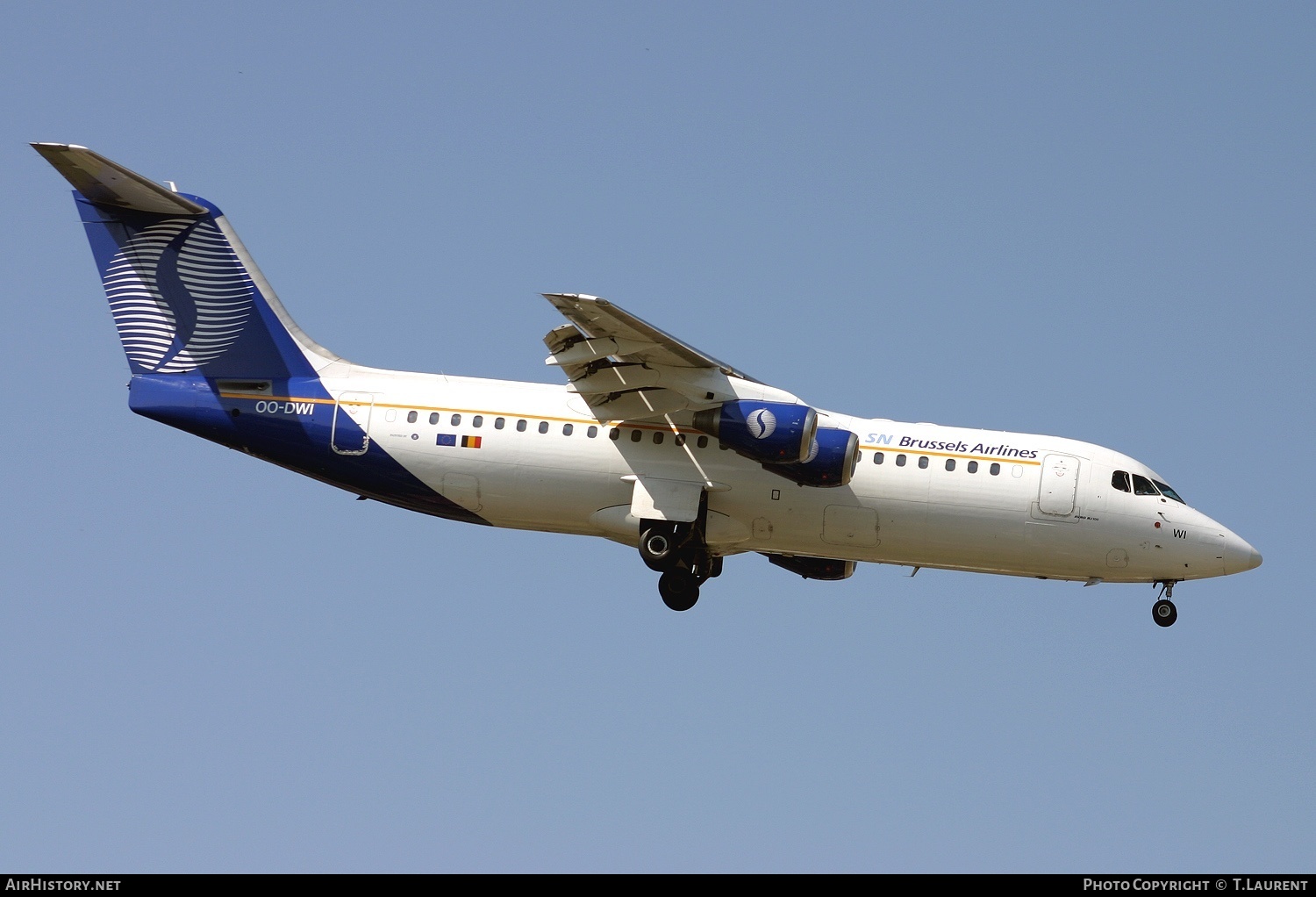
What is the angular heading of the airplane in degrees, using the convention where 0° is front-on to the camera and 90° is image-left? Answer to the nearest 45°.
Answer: approximately 270°
